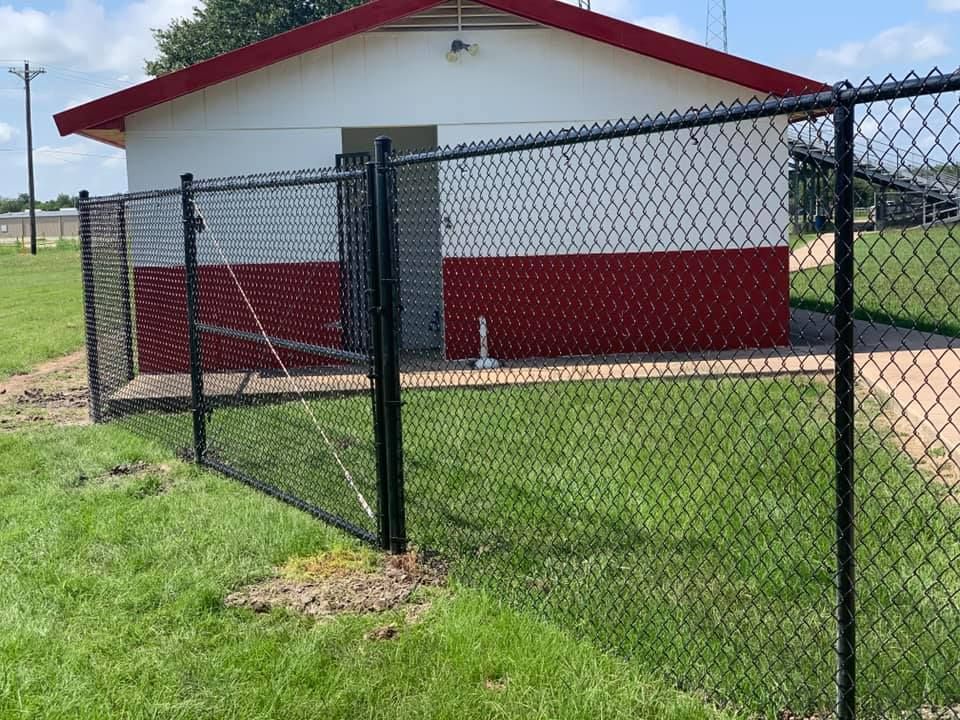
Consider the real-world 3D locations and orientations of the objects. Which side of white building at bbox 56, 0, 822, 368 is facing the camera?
front

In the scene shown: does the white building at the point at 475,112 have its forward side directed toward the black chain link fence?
yes
